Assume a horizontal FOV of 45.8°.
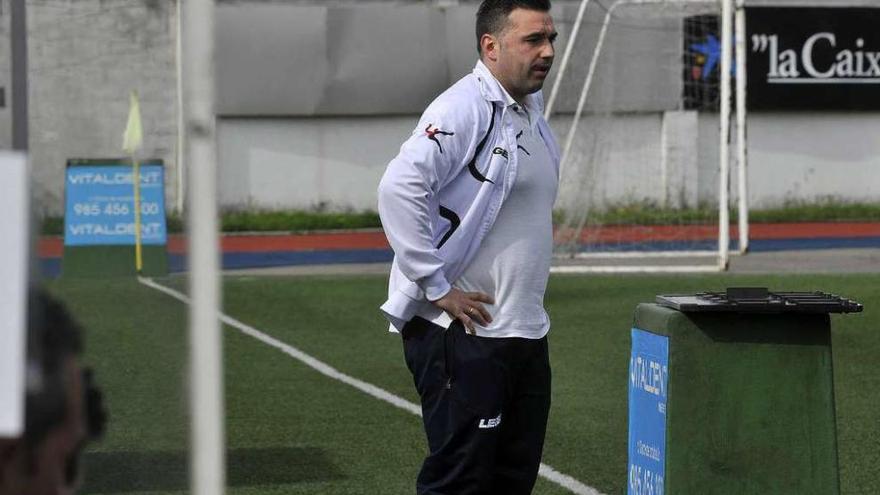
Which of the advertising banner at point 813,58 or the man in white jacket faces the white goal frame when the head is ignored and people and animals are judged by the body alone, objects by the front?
the advertising banner

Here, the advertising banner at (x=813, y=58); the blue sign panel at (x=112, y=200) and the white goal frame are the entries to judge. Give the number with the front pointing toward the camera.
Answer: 2

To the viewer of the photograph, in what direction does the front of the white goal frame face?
facing to the right of the viewer

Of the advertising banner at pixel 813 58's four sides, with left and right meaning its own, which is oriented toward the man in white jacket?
front

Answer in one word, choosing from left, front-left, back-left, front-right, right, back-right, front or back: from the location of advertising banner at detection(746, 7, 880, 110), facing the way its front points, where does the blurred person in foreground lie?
front

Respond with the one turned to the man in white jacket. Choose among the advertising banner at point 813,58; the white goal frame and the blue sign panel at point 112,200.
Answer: the advertising banner

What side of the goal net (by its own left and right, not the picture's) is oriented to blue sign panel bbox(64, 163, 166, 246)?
right

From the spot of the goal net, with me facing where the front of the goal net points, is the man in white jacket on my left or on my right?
on my right

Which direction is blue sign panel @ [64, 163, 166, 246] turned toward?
toward the camera

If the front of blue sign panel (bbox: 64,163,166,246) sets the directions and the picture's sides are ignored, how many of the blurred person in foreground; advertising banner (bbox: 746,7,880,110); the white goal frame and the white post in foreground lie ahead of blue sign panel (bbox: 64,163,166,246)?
2

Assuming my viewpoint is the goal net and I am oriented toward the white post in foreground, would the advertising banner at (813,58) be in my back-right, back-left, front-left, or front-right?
back-left

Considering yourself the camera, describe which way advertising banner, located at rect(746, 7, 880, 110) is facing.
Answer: facing the viewer
